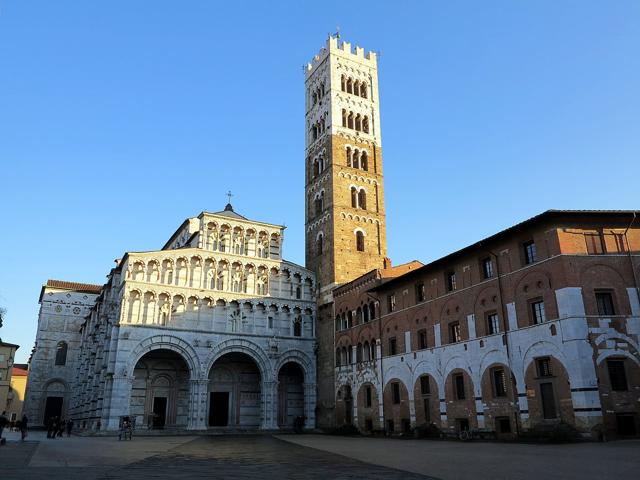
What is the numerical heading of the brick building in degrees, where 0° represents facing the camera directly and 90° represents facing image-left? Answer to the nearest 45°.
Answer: approximately 45°

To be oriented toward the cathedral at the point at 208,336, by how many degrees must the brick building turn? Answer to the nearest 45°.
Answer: approximately 90° to its right
